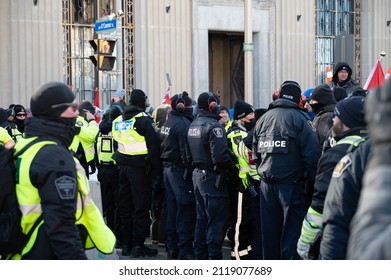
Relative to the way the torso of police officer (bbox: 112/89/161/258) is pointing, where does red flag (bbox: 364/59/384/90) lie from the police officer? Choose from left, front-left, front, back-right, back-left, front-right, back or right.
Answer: front

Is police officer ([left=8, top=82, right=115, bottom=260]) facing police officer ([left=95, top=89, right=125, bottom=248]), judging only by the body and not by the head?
no

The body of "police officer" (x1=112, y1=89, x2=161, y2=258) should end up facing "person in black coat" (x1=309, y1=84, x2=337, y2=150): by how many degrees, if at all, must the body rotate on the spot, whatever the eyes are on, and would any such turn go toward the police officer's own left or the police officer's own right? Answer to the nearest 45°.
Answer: approximately 90° to the police officer's own right

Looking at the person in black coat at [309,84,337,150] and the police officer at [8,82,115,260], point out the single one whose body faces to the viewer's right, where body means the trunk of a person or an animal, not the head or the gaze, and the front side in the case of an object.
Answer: the police officer

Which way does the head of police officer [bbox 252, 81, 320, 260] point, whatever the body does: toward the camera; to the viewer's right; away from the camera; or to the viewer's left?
away from the camera

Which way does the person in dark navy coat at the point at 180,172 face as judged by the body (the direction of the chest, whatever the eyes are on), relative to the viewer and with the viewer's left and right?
facing away from the viewer and to the right of the viewer

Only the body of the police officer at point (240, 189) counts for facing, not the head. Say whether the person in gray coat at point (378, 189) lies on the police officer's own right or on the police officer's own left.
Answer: on the police officer's own right

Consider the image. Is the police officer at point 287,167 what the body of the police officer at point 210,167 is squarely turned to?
no

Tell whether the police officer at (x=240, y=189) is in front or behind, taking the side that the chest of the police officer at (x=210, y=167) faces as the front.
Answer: in front

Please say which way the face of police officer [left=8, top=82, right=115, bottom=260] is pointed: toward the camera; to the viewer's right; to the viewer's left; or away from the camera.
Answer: to the viewer's right

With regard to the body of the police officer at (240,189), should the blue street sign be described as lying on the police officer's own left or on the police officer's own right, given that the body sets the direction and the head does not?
on the police officer's own left

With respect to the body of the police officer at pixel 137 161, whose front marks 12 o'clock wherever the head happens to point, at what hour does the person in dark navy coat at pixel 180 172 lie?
The person in dark navy coat is roughly at 3 o'clock from the police officer.

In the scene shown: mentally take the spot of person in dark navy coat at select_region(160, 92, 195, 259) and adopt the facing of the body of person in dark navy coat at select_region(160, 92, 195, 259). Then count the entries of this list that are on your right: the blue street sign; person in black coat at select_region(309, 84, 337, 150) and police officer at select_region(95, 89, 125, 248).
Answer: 1

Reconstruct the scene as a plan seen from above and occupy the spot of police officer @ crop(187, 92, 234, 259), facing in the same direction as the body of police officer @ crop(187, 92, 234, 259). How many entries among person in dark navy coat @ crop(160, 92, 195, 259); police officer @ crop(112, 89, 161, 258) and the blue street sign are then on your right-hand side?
0

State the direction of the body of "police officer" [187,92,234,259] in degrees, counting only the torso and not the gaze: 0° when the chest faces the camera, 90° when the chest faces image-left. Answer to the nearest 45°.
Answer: approximately 225°

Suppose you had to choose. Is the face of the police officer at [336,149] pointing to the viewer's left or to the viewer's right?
to the viewer's left
